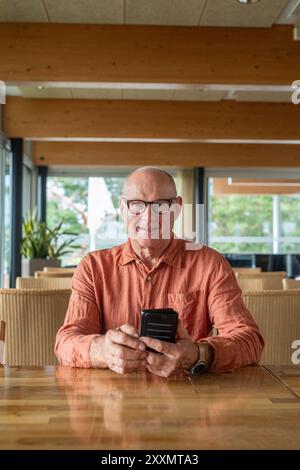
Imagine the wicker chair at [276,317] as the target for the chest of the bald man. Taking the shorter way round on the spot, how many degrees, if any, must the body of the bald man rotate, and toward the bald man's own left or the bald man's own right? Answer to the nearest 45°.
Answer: approximately 135° to the bald man's own left

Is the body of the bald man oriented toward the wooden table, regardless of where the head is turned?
yes

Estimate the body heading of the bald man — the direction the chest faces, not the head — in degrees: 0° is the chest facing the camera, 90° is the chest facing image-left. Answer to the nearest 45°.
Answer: approximately 0°

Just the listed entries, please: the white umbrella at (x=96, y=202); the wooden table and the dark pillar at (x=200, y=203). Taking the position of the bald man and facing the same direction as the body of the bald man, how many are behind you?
2

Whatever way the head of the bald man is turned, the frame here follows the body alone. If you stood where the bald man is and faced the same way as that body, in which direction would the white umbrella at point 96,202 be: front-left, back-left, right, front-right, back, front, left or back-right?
back

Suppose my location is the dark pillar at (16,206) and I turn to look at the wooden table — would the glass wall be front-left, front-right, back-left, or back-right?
back-left

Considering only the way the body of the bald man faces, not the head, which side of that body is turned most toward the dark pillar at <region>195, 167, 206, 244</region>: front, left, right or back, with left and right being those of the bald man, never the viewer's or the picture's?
back

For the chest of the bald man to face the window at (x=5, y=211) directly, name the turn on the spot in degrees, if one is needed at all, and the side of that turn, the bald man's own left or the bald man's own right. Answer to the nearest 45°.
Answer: approximately 180°

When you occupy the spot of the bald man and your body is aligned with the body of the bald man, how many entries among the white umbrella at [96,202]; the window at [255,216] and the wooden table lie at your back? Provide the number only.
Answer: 2

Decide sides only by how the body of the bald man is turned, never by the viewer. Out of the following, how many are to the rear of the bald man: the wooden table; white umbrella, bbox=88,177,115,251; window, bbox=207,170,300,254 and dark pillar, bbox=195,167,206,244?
3

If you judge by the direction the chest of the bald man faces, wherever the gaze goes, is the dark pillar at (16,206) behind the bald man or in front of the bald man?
behind

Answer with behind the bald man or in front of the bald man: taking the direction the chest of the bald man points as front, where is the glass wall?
behind
